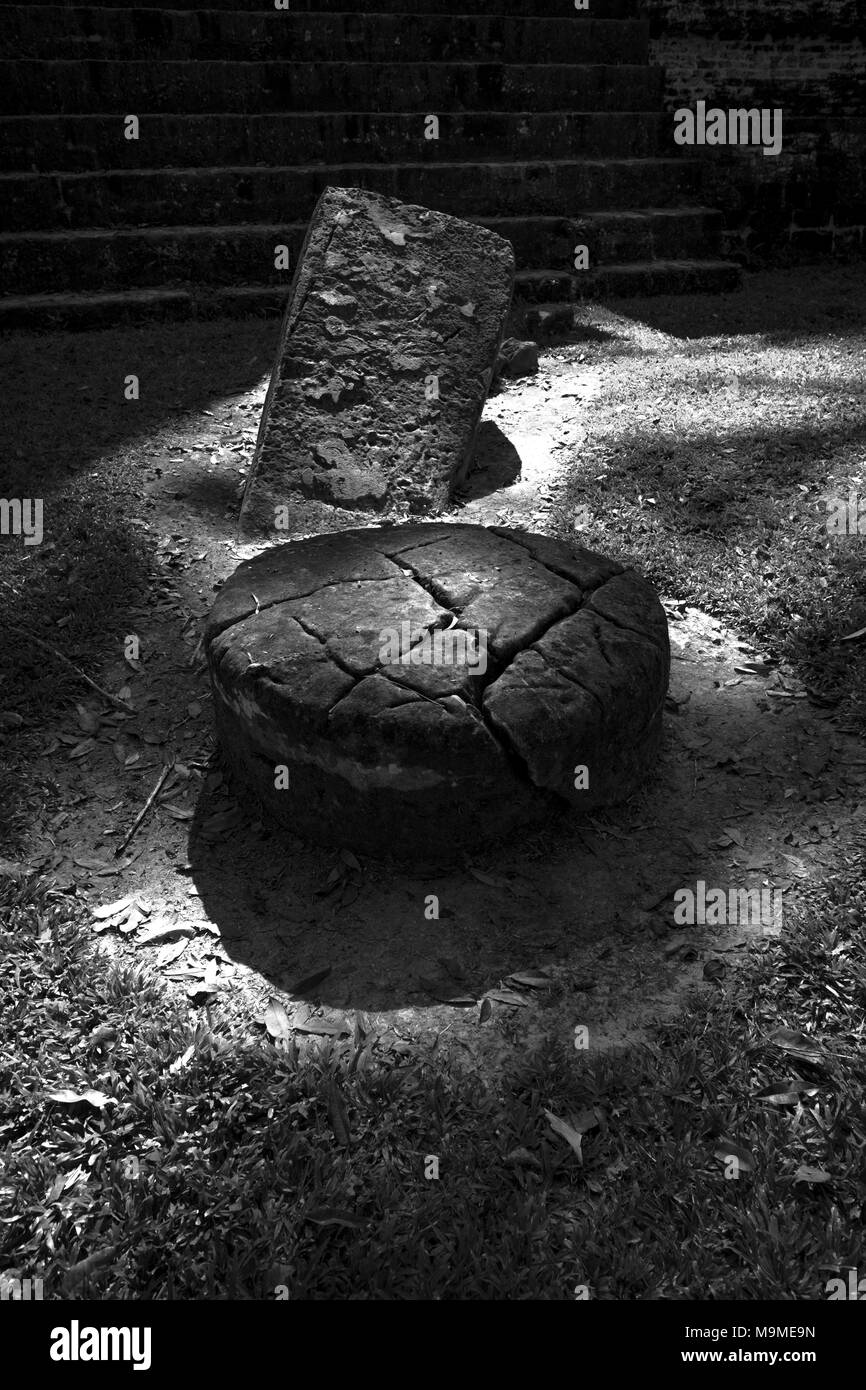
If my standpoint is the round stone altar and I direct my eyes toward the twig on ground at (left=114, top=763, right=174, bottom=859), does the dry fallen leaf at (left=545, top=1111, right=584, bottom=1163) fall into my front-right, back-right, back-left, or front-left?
back-left

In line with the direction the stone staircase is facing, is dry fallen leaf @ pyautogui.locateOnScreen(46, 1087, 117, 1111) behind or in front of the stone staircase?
in front

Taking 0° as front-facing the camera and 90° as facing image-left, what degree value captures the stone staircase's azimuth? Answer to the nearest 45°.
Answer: approximately 0°

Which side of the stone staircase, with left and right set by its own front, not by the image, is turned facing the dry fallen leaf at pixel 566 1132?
front

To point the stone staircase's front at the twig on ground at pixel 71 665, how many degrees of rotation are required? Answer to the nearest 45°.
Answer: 0° — it already faces it

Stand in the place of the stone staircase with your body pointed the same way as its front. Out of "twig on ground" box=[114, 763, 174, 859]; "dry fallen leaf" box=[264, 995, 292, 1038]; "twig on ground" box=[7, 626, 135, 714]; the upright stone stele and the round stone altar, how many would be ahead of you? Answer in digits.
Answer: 5

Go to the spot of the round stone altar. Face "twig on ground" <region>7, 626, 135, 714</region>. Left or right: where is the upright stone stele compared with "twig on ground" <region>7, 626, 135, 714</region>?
right

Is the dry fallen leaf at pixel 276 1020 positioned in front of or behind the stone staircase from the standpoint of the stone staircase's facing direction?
in front

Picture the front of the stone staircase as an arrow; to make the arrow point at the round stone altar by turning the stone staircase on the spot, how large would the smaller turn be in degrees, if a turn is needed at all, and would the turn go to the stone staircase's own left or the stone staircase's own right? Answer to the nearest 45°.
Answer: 0° — it already faces it

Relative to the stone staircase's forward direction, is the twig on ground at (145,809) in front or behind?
in front

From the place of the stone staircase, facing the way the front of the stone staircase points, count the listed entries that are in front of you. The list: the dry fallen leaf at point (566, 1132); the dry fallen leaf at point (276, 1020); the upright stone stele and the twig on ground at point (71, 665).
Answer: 4

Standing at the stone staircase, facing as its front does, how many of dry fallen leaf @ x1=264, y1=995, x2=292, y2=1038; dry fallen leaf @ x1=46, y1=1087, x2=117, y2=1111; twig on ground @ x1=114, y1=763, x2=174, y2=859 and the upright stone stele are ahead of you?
4
